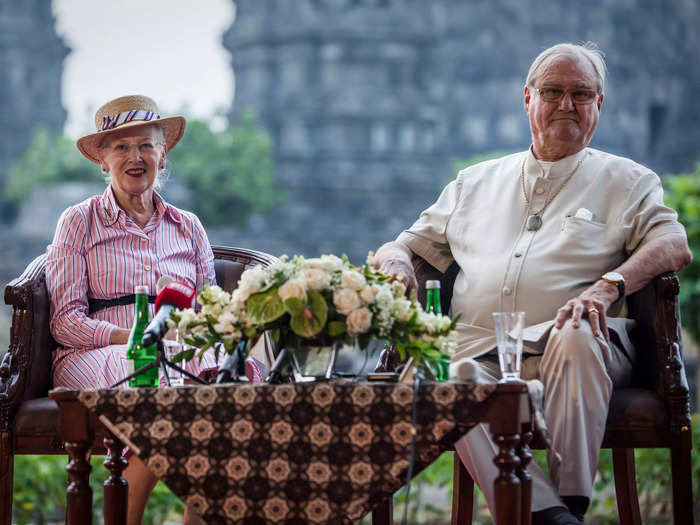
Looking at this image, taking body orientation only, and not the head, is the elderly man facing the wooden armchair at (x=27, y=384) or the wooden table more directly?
the wooden table

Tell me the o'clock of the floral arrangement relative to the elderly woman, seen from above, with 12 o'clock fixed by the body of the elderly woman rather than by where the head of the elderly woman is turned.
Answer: The floral arrangement is roughly at 11 o'clock from the elderly woman.

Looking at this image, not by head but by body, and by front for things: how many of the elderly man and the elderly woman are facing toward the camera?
2

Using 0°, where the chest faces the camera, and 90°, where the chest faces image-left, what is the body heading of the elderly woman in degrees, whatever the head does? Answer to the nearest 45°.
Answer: approximately 0°

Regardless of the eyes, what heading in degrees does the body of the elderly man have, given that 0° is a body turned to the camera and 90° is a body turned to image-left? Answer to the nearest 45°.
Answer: approximately 0°
